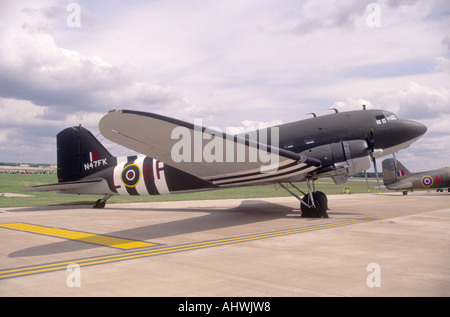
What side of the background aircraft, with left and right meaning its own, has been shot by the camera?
right

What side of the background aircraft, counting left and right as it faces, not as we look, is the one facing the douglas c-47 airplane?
right
